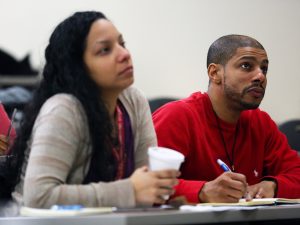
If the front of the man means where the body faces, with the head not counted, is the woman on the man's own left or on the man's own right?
on the man's own right

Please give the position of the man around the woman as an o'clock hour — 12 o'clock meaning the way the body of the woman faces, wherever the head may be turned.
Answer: The man is roughly at 9 o'clock from the woman.

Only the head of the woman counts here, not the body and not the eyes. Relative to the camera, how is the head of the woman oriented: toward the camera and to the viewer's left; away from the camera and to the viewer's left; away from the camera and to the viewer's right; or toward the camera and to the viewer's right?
toward the camera and to the viewer's right

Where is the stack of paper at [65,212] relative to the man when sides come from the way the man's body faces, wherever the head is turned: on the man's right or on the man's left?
on the man's right

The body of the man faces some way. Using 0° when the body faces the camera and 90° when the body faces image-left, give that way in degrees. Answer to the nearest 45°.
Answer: approximately 315°

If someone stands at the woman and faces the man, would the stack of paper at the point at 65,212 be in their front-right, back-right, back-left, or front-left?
back-right
